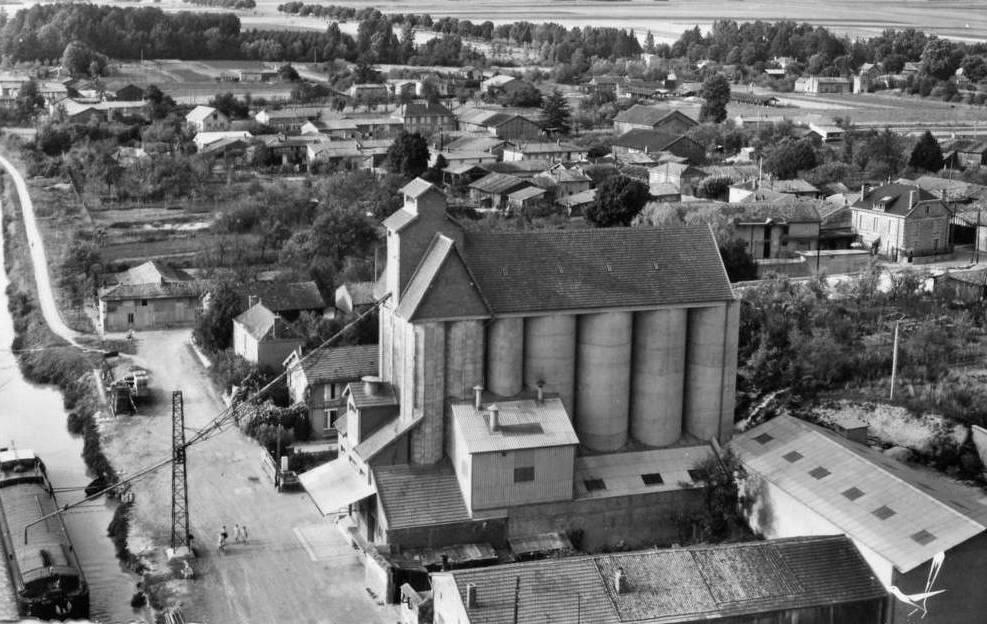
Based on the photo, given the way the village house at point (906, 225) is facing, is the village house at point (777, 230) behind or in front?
in front

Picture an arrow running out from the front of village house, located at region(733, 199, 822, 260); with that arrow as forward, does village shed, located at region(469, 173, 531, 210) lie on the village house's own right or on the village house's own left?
on the village house's own right

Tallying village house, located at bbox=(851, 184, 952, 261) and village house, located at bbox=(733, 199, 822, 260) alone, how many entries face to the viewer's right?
0

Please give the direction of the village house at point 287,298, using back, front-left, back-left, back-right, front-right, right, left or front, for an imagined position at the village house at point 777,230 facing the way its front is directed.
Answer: front-right

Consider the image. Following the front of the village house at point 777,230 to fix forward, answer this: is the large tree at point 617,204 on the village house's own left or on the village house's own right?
on the village house's own right

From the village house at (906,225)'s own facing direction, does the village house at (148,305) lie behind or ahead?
ahead

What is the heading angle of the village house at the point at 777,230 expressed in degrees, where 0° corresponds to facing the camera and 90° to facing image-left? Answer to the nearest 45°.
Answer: approximately 0°

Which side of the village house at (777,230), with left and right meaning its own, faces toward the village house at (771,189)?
back

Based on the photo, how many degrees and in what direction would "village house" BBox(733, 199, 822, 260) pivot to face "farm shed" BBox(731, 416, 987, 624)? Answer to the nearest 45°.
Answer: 0° — it already faces it

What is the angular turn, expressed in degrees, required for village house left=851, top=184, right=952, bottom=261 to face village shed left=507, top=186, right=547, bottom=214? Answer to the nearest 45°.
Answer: approximately 45° to its right

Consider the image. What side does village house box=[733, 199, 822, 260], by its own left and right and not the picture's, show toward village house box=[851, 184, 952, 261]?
left

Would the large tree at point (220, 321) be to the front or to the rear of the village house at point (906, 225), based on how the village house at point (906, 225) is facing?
to the front
